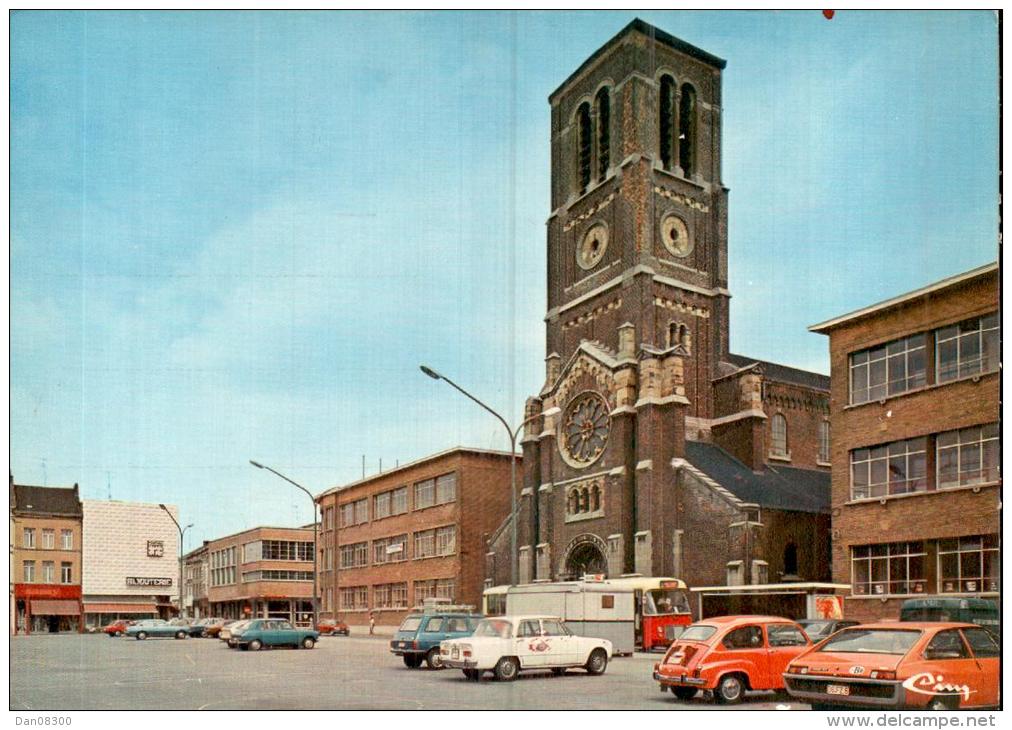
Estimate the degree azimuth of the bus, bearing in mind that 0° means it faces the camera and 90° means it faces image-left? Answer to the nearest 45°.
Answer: approximately 315°

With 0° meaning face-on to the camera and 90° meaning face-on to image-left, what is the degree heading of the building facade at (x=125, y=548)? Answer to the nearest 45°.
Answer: approximately 0°

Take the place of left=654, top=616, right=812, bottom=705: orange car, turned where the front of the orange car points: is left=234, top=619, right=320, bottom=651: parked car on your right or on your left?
on your left

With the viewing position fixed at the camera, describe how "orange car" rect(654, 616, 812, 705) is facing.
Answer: facing away from the viewer and to the right of the viewer
